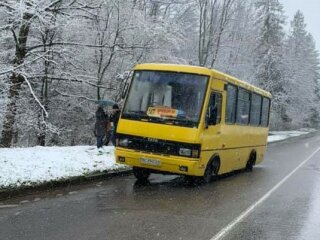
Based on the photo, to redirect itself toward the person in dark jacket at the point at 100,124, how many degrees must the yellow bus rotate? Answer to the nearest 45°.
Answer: approximately 90° to its right

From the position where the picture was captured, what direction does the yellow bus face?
facing the viewer and to the left of the viewer
